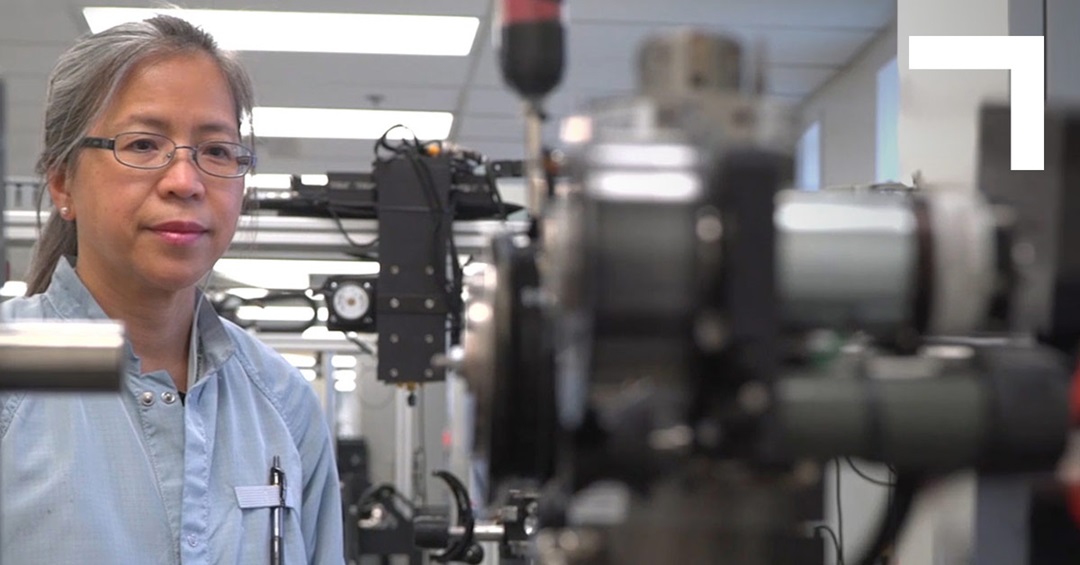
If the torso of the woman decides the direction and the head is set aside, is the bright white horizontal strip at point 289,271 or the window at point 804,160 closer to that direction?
the window

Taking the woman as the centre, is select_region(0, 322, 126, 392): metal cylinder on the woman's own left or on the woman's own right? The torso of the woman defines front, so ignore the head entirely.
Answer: on the woman's own right

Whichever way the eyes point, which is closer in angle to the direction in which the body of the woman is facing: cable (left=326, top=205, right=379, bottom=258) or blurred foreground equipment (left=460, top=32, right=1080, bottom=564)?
the blurred foreground equipment

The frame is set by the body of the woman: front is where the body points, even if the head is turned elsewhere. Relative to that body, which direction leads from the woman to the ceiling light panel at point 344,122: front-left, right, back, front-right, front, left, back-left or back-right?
back-left

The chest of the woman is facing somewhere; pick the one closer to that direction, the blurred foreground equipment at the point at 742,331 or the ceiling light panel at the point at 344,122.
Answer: the blurred foreground equipment

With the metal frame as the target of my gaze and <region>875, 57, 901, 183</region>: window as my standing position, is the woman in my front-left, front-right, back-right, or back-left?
front-left

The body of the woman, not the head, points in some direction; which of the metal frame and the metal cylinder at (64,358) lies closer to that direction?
the metal cylinder

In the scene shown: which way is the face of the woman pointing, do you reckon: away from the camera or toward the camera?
toward the camera

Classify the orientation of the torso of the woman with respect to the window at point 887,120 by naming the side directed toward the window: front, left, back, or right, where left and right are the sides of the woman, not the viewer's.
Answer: left

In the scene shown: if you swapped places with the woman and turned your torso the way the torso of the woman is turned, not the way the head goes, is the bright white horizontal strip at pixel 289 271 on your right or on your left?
on your left

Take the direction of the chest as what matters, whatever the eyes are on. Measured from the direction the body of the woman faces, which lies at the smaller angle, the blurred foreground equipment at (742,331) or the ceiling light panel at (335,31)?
the blurred foreground equipment
